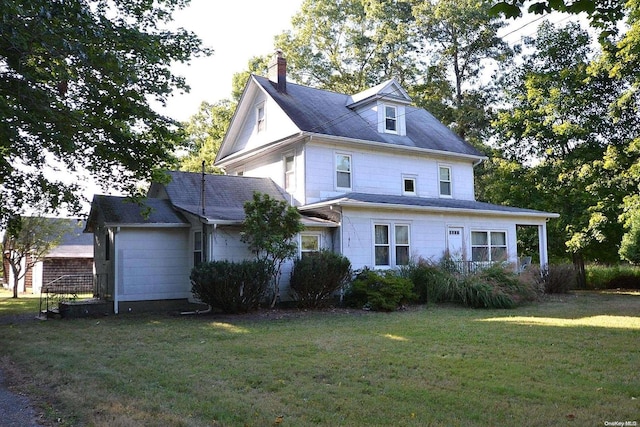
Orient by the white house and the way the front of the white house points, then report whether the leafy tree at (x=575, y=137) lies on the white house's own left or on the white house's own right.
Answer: on the white house's own left

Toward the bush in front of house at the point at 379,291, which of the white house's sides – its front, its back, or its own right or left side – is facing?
front

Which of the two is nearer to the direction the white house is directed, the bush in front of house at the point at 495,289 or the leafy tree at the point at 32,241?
the bush in front of house

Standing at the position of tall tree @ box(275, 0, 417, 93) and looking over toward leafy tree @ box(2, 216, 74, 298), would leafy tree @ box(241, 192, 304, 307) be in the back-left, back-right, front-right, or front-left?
front-left

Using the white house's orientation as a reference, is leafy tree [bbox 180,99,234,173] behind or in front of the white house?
behind

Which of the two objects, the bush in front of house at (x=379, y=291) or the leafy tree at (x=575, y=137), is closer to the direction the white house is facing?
the bush in front of house

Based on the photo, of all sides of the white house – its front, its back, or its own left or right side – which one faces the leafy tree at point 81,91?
right

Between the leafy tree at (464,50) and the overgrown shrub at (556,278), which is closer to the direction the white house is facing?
the overgrown shrub

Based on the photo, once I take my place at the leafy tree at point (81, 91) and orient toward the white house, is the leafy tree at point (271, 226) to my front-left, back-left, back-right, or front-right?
front-right

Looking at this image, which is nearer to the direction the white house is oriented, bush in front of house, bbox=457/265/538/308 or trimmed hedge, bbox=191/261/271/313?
the bush in front of house

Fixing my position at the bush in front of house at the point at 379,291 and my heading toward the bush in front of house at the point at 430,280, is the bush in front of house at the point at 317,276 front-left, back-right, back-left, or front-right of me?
back-left

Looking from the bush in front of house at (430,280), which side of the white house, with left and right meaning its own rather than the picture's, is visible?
front

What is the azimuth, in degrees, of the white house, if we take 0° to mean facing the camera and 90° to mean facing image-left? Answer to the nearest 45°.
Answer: approximately 315°

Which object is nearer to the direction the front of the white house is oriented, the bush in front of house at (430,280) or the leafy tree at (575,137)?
the bush in front of house

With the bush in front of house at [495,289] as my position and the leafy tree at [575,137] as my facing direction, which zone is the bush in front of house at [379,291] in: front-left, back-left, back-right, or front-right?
back-left
